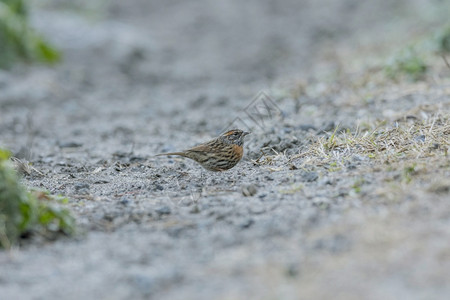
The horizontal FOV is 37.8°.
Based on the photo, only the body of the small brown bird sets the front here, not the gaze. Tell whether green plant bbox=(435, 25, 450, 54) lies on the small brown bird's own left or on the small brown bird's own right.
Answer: on the small brown bird's own left

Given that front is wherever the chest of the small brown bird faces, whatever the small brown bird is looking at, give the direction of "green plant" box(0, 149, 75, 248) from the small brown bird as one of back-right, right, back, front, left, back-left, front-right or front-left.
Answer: back-right

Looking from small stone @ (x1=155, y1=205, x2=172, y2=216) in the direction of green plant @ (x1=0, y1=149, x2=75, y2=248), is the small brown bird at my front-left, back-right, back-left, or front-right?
back-right

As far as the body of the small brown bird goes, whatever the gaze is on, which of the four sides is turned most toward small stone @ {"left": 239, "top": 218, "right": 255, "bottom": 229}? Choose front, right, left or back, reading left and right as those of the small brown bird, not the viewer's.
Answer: right

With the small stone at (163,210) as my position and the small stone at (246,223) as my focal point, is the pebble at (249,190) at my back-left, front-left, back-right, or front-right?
front-left

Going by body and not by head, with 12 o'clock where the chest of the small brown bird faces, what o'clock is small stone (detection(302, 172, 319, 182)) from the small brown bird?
The small stone is roughly at 2 o'clock from the small brown bird.

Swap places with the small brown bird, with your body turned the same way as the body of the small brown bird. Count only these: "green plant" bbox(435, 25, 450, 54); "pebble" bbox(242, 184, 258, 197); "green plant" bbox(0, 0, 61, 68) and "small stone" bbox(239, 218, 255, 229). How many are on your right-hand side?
2

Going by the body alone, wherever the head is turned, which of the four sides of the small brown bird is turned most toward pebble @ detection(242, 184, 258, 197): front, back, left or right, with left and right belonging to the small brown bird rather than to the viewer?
right

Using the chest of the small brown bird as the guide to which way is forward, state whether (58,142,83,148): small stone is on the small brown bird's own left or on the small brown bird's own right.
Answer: on the small brown bird's own left

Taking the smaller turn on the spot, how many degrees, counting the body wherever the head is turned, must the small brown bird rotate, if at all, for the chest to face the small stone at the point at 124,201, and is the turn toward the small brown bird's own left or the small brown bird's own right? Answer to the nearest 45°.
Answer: approximately 135° to the small brown bird's own right

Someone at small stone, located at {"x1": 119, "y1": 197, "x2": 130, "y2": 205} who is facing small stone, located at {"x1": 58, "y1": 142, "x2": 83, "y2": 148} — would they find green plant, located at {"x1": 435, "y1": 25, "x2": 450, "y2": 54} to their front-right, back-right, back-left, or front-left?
front-right

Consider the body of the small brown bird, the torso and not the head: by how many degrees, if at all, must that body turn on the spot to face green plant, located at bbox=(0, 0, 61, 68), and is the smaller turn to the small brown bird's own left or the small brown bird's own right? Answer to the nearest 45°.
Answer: approximately 135° to the small brown bird's own left

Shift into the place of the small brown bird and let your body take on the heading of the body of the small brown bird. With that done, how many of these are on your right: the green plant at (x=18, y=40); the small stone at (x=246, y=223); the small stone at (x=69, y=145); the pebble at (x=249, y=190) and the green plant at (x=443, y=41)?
2

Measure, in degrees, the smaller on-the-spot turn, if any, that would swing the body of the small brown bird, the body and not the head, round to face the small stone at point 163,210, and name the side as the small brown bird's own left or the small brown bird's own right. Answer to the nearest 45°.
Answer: approximately 90° to the small brown bird's own right

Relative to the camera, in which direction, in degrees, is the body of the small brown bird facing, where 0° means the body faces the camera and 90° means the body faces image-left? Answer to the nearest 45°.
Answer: approximately 270°
